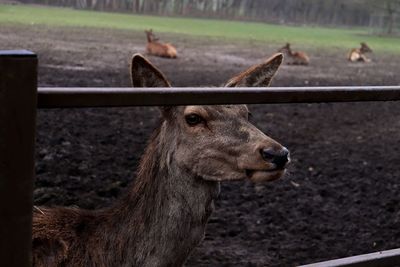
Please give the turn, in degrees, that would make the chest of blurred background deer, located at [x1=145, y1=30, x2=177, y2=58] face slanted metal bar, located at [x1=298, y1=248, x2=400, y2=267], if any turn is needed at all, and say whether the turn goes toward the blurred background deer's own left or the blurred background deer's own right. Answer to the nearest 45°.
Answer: approximately 90° to the blurred background deer's own left

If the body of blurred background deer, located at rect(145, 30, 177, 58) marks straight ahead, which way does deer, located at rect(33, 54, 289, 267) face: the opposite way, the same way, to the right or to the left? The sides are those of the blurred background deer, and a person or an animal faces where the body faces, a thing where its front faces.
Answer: the opposite way

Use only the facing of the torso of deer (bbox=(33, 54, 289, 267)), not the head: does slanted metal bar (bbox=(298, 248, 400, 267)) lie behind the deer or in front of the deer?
in front

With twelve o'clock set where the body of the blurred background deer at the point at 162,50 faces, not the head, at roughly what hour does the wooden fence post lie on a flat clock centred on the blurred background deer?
The wooden fence post is roughly at 9 o'clock from the blurred background deer.

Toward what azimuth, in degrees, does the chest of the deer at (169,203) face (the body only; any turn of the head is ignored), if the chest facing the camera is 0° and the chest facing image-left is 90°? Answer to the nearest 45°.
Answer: approximately 270°

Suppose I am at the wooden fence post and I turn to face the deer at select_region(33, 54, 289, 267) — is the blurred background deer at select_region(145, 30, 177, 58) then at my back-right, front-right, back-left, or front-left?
front-left

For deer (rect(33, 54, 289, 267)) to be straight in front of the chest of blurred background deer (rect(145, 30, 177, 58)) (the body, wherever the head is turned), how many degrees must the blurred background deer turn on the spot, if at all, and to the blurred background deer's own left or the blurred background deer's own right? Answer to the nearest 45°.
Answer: approximately 90° to the blurred background deer's own left

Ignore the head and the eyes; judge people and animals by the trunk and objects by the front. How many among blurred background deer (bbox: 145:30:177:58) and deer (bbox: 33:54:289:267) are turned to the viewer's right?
1

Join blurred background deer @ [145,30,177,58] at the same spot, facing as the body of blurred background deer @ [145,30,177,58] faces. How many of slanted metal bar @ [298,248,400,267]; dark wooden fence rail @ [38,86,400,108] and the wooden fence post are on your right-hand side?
0

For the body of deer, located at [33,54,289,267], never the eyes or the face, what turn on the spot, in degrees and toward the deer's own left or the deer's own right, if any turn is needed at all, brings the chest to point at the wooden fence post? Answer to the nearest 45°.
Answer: approximately 135° to the deer's own right

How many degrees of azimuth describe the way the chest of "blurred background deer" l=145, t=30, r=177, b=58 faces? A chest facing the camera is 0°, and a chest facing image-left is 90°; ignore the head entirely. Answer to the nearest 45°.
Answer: approximately 90°

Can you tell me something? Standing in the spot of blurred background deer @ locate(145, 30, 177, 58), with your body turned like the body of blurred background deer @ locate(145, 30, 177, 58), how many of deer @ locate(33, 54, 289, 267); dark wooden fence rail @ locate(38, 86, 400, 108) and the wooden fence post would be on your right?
0

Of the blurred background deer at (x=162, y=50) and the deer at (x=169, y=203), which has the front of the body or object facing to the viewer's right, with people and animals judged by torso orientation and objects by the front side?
the deer

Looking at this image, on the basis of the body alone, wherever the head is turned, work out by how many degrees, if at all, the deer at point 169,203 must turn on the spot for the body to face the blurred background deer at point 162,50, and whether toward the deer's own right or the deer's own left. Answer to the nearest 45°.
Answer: approximately 90° to the deer's own left

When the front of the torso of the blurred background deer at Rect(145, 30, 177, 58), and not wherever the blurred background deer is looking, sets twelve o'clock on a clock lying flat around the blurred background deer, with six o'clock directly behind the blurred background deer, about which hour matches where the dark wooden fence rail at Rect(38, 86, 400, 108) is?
The dark wooden fence rail is roughly at 9 o'clock from the blurred background deer.

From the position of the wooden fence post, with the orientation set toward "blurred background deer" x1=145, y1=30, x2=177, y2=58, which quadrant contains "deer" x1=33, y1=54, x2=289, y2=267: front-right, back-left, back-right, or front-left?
front-right

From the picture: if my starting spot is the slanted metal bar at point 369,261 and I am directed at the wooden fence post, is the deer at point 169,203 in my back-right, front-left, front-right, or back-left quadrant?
front-right

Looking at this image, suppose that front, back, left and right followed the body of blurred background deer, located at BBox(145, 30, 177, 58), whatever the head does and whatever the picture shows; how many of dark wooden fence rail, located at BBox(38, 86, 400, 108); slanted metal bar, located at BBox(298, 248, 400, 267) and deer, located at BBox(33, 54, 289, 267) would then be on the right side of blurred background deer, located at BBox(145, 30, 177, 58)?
0
